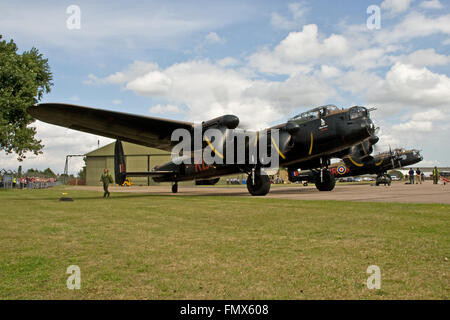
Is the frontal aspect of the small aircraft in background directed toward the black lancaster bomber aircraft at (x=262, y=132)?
no

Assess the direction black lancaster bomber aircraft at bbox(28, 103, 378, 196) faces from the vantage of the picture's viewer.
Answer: facing the viewer and to the right of the viewer

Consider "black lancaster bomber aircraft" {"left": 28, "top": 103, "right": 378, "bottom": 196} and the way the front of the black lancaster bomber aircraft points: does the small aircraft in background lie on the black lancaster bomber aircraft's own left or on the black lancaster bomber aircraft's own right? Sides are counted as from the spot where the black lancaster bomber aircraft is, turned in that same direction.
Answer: on the black lancaster bomber aircraft's own left

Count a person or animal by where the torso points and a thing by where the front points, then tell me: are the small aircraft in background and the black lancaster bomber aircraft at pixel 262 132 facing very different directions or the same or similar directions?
same or similar directions

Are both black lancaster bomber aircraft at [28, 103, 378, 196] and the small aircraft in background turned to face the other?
no

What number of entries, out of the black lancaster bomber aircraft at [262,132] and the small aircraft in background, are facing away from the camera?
0

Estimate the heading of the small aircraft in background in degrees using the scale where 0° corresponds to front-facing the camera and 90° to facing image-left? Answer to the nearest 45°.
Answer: approximately 270°

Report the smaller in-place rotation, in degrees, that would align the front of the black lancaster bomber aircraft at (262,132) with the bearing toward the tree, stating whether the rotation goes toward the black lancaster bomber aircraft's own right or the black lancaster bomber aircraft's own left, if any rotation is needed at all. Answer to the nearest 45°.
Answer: approximately 180°

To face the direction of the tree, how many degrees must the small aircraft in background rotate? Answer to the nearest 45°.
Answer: approximately 135° to its right
